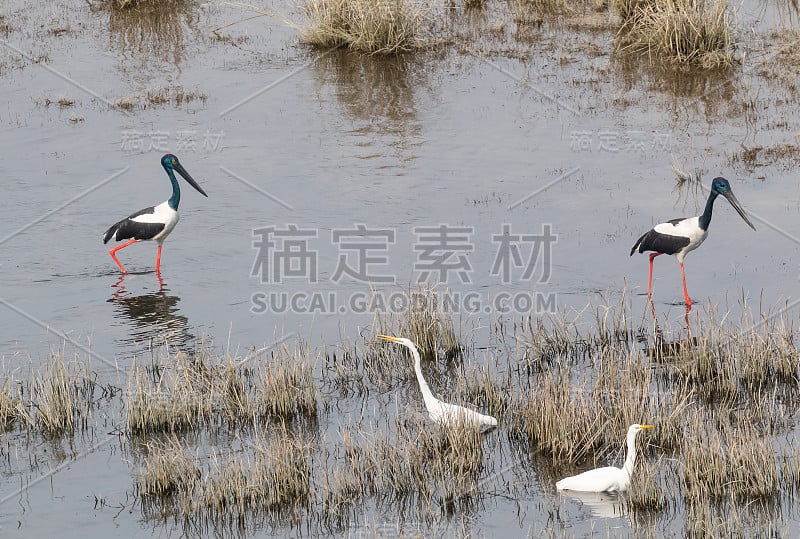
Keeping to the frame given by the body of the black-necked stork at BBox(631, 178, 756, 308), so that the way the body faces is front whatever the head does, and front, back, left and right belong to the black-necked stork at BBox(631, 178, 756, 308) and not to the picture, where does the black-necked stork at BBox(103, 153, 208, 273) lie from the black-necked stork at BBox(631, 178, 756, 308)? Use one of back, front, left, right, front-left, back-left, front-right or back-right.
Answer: back

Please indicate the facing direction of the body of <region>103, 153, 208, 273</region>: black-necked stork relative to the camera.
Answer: to the viewer's right

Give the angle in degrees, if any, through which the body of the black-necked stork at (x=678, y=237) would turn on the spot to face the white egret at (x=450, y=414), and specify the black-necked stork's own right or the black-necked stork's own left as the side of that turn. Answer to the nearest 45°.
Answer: approximately 90° to the black-necked stork's own right

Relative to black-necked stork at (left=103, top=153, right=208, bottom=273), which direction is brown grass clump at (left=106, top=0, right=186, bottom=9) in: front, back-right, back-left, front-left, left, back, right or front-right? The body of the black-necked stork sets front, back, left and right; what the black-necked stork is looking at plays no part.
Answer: left

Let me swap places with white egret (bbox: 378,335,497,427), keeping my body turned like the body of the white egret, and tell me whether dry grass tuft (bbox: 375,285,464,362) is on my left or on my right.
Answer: on my right

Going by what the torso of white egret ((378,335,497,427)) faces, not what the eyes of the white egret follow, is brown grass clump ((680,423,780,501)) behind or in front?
behind

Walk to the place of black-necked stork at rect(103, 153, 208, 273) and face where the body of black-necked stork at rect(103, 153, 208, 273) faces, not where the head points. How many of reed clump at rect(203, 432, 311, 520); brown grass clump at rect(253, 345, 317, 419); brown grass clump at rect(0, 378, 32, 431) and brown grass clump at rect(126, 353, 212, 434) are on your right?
4

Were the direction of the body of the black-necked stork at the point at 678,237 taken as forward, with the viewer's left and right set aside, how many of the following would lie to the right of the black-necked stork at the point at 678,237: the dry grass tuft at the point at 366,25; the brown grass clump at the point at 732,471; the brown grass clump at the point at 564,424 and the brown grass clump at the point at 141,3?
2

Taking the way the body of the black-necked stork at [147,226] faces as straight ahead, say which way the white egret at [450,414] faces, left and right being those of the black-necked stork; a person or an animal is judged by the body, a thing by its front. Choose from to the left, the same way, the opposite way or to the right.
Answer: the opposite way

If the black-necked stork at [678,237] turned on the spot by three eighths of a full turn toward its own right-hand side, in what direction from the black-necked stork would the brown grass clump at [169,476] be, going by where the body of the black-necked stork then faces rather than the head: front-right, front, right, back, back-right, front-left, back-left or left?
front

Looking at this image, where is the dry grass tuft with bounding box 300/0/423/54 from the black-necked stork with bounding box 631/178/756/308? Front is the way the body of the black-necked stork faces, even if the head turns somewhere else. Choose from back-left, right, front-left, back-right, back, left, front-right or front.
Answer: back-left

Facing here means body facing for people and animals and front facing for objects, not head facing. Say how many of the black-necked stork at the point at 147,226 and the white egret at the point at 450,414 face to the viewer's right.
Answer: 1

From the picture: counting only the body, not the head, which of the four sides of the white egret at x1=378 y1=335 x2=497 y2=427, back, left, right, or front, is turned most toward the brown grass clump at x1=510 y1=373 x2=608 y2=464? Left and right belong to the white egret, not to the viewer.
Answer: back

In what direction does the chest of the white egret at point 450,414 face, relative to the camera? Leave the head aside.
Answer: to the viewer's left

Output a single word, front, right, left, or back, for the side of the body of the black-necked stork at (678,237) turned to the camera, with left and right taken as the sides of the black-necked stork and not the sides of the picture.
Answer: right

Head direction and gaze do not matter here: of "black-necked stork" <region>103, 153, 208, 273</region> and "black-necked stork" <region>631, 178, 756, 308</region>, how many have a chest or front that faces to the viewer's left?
0

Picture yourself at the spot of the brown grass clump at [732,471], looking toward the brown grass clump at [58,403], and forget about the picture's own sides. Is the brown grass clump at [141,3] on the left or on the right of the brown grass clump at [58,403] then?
right

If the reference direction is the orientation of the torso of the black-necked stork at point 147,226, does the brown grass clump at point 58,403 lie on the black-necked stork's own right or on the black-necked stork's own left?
on the black-necked stork's own right

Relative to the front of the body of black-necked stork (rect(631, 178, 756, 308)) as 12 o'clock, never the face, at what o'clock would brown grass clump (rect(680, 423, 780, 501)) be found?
The brown grass clump is roughly at 3 o'clock from the black-necked stork.

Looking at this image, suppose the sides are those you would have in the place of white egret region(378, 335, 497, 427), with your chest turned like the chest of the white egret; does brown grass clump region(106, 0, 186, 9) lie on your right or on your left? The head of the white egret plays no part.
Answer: on your right

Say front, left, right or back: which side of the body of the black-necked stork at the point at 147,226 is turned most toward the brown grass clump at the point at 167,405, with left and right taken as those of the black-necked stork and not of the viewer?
right
